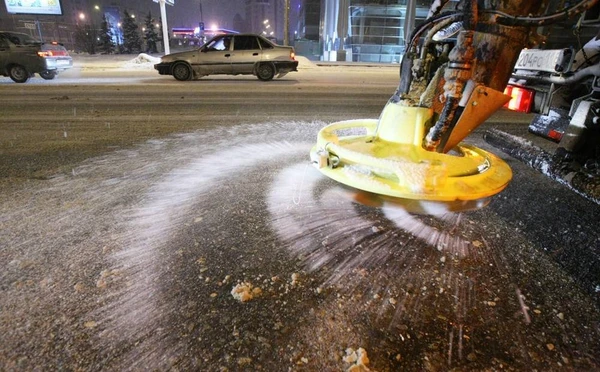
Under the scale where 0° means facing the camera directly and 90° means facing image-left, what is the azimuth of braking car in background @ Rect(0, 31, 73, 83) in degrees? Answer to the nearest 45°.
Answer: approximately 135°

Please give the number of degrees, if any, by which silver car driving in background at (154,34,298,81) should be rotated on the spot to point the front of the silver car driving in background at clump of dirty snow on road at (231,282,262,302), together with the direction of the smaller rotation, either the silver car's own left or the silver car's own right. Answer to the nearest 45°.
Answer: approximately 90° to the silver car's own left

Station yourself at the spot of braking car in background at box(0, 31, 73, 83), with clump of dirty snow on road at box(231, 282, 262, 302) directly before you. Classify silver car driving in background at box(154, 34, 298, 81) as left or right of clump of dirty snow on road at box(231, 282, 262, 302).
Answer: left

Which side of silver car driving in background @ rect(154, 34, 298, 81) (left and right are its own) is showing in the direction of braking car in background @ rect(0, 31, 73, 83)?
front

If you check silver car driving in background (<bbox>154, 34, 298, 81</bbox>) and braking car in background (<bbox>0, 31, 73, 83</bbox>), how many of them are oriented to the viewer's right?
0

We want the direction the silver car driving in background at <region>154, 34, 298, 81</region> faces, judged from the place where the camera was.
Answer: facing to the left of the viewer

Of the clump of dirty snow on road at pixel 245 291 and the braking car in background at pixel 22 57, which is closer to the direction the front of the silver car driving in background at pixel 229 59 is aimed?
the braking car in background

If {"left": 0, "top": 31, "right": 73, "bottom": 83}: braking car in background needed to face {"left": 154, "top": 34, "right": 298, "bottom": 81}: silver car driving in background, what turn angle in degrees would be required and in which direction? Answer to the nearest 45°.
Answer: approximately 180°

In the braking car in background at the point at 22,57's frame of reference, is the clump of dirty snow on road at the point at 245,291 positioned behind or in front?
behind

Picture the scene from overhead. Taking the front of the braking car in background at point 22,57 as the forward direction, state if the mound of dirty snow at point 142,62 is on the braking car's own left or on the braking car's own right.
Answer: on the braking car's own right

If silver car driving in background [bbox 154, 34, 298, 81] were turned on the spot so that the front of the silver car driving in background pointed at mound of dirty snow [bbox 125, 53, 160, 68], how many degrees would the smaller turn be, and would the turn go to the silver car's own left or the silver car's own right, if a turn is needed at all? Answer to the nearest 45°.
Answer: approximately 45° to the silver car's own right
